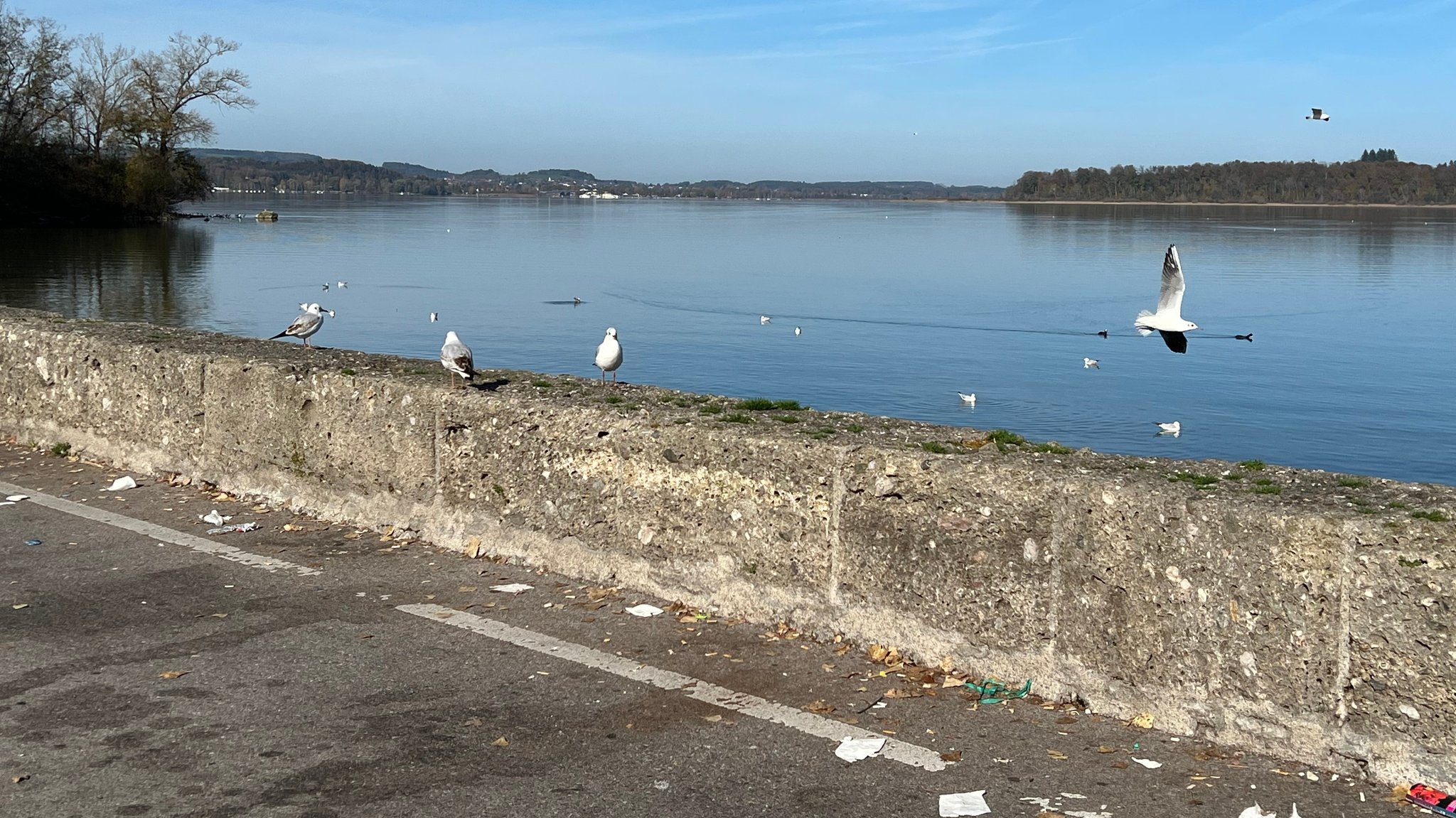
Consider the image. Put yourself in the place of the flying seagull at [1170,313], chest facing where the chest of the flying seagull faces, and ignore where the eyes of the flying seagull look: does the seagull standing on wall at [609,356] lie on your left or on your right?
on your right

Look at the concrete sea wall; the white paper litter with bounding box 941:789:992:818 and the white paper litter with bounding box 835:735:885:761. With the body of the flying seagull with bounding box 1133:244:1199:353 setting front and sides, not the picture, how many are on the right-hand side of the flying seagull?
3

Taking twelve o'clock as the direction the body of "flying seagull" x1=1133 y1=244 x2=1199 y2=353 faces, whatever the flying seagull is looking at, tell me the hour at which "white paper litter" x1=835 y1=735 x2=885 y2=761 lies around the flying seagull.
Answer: The white paper litter is roughly at 3 o'clock from the flying seagull.

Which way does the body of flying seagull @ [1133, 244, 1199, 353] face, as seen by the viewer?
to the viewer's right

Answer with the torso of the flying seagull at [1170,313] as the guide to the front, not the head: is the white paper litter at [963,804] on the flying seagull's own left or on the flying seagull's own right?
on the flying seagull's own right

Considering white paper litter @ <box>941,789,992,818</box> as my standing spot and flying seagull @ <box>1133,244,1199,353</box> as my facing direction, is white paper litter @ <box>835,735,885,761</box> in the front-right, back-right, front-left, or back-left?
front-left

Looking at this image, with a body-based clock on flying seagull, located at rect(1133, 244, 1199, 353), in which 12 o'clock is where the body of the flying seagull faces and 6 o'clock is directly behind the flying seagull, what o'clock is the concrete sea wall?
The concrete sea wall is roughly at 3 o'clock from the flying seagull.
